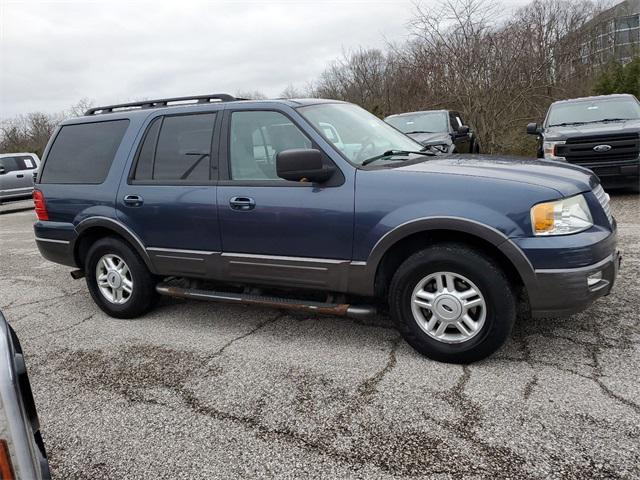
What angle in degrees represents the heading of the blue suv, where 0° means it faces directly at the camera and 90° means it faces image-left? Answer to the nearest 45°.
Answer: approximately 315°

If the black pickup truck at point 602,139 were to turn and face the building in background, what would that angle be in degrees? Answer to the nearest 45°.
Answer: approximately 180°

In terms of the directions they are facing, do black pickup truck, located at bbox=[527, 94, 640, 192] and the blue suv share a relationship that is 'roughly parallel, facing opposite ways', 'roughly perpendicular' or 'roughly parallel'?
roughly perpendicular

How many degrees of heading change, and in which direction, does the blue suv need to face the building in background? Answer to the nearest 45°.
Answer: approximately 90° to its left

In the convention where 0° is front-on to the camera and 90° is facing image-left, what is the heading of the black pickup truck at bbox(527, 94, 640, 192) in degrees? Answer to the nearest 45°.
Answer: approximately 0°

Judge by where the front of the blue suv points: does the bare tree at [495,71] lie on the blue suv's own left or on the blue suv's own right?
on the blue suv's own left

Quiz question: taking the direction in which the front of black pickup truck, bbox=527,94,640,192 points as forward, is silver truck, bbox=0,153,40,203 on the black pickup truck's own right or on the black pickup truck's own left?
on the black pickup truck's own right

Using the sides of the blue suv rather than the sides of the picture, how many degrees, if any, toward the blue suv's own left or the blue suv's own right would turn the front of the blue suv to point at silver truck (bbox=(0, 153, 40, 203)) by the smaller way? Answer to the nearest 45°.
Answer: approximately 180°

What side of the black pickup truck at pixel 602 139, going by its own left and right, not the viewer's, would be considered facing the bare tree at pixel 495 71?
back
